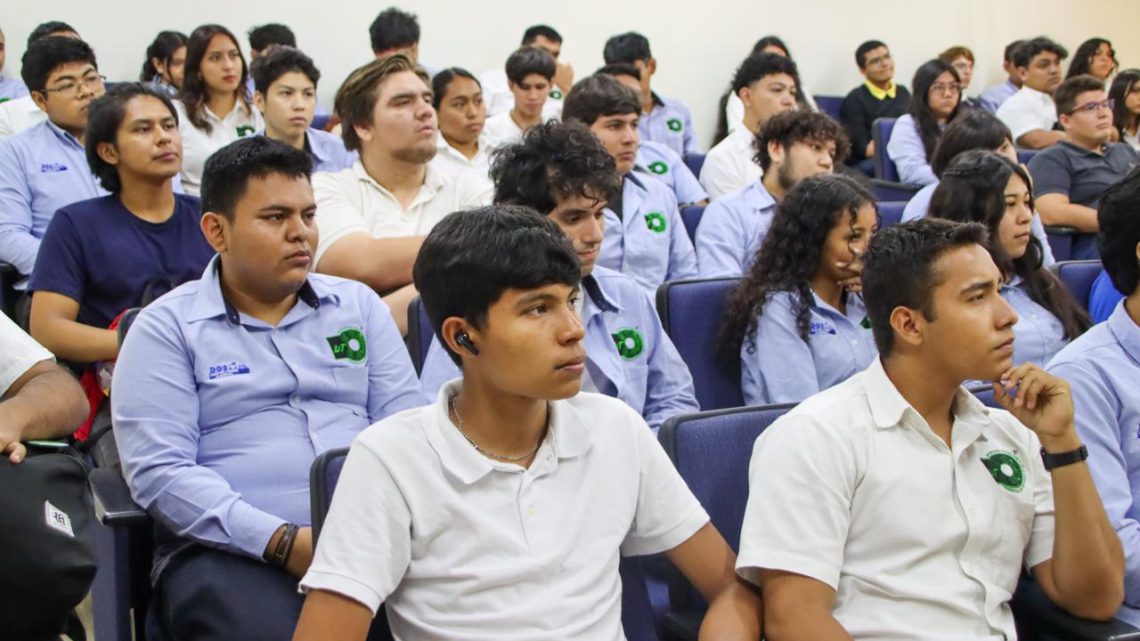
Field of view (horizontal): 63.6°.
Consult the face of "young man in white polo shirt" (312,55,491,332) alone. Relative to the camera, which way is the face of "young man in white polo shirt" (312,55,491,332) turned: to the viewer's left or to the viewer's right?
to the viewer's right

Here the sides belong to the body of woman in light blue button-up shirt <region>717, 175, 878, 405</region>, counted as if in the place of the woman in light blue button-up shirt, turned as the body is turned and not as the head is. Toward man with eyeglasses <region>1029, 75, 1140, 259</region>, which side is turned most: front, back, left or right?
left

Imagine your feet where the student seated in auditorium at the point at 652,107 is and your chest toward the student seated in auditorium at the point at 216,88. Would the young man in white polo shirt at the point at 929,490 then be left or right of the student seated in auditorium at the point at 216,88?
left

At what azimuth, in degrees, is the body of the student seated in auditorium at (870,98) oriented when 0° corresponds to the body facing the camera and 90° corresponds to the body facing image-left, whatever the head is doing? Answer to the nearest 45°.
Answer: approximately 315°

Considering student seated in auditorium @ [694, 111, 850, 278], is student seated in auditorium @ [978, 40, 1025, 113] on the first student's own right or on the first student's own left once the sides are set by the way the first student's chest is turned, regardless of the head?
on the first student's own left

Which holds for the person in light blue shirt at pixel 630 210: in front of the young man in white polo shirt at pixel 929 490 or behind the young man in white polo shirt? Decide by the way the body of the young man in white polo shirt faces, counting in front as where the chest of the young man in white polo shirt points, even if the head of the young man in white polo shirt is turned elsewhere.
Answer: behind

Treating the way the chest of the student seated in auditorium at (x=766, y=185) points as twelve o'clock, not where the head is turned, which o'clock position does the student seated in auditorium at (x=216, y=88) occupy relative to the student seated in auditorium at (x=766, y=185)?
the student seated in auditorium at (x=216, y=88) is roughly at 5 o'clock from the student seated in auditorium at (x=766, y=185).

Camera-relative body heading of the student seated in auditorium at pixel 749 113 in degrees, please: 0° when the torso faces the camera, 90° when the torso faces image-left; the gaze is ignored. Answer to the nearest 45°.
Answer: approximately 315°

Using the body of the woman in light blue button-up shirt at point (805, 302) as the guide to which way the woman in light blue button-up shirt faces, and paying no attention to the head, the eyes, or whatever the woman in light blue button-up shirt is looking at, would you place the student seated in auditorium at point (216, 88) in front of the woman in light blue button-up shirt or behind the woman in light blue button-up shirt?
behind
